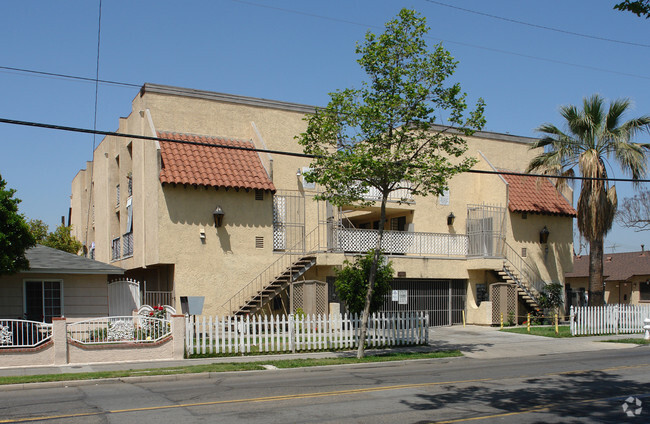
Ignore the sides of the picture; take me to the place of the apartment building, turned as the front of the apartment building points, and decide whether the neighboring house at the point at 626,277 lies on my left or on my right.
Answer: on my left

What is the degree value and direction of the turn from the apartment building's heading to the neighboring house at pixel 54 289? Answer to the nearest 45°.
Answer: approximately 90° to its right

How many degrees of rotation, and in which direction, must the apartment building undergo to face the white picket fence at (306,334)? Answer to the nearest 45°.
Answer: approximately 45° to its right

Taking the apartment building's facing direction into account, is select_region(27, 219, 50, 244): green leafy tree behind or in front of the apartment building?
behind

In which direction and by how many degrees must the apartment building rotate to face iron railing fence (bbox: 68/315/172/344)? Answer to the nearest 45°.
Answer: approximately 45° to its right

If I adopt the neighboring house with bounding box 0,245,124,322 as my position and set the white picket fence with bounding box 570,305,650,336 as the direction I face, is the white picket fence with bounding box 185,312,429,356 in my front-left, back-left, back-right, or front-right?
front-right

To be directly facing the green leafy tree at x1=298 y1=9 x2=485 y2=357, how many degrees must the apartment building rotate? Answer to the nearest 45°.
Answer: approximately 45° to its right

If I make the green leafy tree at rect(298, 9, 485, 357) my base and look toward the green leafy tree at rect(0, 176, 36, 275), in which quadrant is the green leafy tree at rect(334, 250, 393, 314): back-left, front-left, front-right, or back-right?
front-right

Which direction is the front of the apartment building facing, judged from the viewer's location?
facing the viewer and to the right of the viewer

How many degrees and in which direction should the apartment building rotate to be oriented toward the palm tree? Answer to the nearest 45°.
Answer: approximately 45° to its left

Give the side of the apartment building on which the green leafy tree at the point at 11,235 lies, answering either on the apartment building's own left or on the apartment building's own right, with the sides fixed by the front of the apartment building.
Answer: on the apartment building's own right
